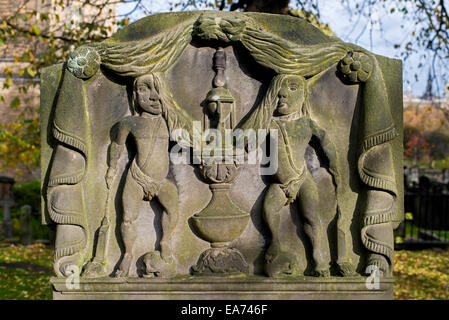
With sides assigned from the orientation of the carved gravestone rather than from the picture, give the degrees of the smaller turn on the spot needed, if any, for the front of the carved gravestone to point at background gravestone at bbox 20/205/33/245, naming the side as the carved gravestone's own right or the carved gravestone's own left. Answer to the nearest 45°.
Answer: approximately 135° to the carved gravestone's own right

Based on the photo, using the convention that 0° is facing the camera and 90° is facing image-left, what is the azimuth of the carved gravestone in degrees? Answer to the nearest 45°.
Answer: approximately 0°
